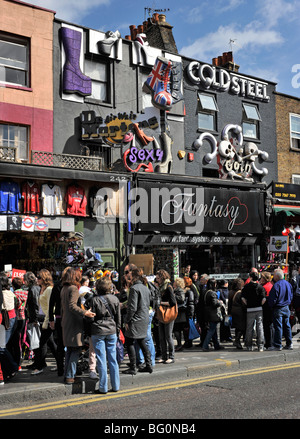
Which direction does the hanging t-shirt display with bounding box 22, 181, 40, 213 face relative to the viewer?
toward the camera

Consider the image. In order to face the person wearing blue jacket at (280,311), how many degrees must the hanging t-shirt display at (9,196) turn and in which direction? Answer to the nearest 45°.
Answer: approximately 45° to its left

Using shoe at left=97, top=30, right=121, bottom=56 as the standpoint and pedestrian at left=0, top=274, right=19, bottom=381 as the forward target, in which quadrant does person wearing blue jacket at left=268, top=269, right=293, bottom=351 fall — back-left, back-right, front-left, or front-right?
front-left

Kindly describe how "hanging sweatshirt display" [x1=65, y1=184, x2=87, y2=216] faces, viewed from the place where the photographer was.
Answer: facing the viewer

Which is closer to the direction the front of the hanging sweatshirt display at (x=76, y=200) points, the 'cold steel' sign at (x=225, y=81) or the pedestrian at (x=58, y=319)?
the pedestrian

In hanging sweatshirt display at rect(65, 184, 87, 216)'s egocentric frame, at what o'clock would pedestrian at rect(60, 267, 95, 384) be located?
The pedestrian is roughly at 12 o'clock from the hanging sweatshirt display.

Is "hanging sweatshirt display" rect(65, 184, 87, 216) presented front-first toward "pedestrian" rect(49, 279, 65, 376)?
yes

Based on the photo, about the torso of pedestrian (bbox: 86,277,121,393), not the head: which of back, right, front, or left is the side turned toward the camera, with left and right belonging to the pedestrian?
back

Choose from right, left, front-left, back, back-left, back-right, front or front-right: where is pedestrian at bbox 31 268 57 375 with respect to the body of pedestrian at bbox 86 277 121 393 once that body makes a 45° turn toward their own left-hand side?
front

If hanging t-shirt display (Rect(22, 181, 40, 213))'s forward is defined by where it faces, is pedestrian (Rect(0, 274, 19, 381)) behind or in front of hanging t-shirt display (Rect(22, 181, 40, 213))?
in front

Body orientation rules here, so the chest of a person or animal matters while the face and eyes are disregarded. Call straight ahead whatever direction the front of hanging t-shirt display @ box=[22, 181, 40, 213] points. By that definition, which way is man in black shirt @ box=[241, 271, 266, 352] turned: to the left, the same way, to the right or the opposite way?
the opposite way
